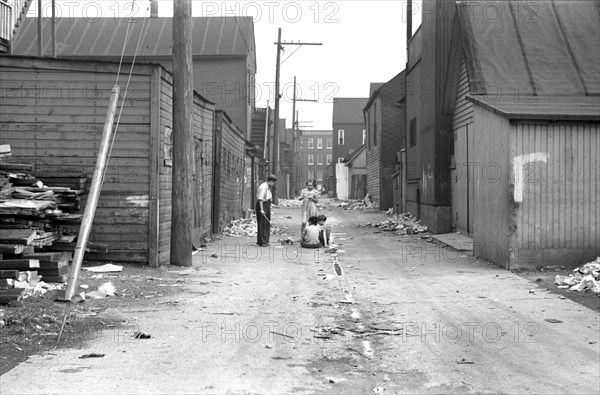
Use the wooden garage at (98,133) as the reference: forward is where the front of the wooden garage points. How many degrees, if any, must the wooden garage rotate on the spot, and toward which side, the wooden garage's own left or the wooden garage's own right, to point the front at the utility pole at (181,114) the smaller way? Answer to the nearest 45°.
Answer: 0° — it already faces it

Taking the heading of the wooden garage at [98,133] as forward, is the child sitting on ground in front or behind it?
in front

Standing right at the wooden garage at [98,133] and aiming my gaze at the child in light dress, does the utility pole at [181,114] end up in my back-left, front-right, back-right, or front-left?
front-right

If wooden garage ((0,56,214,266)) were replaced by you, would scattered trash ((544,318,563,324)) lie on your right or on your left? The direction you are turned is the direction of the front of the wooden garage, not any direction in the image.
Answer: on your right

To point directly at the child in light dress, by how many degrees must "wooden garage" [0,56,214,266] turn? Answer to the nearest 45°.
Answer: approximately 45° to its left

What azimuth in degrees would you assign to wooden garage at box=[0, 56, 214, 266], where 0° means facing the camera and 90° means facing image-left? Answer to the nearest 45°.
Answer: approximately 270°

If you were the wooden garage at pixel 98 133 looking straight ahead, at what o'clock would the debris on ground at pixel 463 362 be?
The debris on ground is roughly at 2 o'clock from the wooden garage.
